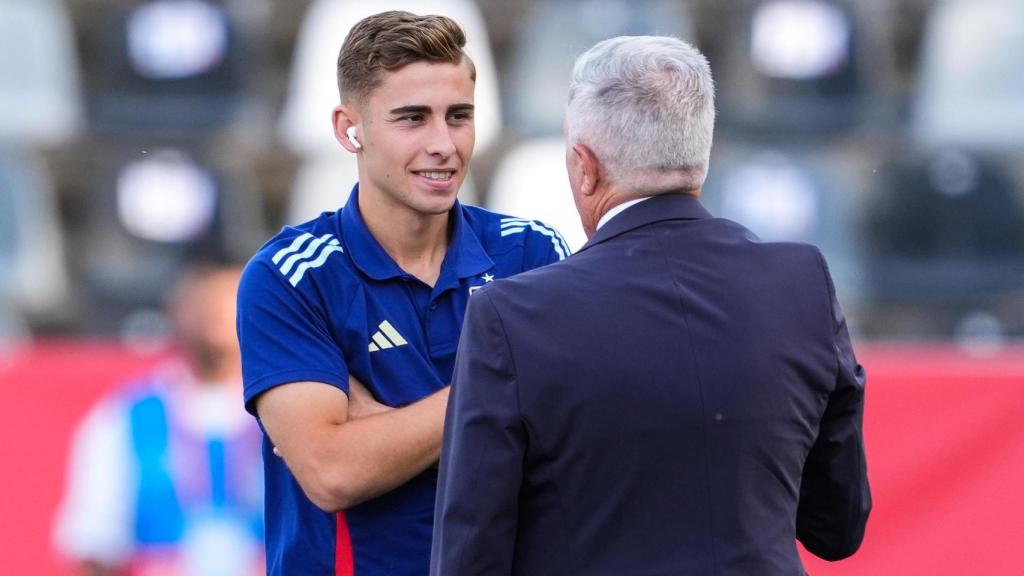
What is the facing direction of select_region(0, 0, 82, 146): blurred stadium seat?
toward the camera

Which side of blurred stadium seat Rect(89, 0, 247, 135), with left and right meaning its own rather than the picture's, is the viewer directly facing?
front

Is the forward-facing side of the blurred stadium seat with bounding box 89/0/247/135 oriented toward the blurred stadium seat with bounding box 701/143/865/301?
no

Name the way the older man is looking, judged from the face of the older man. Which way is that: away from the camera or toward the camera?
away from the camera

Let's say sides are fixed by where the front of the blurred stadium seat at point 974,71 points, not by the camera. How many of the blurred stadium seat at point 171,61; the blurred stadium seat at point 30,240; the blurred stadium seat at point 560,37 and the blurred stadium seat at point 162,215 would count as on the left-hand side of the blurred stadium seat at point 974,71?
0

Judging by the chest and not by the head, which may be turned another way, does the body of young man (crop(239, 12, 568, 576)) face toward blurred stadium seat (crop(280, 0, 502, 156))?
no

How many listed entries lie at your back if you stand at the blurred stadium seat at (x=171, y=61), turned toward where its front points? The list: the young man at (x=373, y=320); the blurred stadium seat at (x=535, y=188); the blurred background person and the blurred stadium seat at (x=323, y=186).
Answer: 0

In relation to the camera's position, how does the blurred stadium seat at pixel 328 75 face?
facing the viewer

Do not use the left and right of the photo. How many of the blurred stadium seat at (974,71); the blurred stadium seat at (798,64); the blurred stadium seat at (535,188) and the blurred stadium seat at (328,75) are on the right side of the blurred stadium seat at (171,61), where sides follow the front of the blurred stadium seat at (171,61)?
0

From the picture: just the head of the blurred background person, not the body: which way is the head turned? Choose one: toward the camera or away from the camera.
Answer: toward the camera

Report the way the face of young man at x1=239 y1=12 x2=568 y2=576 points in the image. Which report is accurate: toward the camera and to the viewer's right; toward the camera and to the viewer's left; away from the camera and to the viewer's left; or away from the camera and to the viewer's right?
toward the camera and to the viewer's right

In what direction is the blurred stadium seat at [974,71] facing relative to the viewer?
toward the camera

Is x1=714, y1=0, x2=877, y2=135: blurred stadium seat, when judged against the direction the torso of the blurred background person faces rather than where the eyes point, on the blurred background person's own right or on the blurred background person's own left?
on the blurred background person's own left

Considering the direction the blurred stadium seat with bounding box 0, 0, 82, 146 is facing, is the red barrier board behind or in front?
in front
